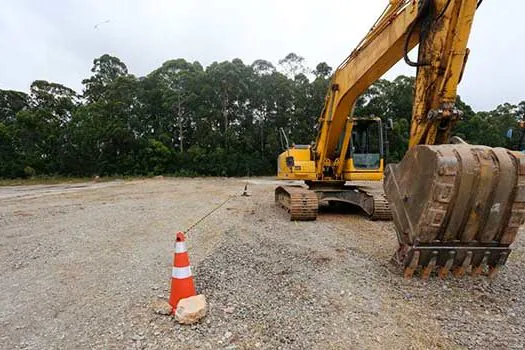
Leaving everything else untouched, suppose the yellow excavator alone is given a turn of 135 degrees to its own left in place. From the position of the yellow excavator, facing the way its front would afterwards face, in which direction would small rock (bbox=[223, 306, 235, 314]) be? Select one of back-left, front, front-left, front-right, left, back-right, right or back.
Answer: back-left

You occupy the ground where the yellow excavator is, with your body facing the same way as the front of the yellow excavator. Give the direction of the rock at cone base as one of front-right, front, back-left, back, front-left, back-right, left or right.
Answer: right

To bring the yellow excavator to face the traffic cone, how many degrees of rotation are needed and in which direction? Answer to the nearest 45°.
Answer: approximately 90° to its right

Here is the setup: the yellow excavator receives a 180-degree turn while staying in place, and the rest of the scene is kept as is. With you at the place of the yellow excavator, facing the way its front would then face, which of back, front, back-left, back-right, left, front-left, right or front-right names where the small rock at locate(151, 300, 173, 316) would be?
left

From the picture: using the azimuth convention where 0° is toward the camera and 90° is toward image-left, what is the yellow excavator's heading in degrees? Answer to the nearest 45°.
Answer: approximately 315°
